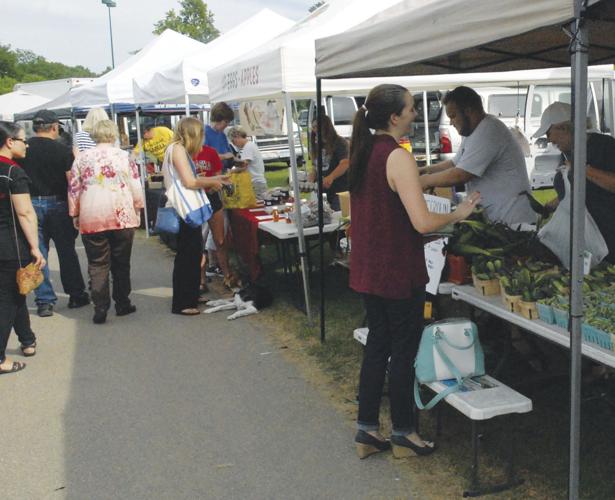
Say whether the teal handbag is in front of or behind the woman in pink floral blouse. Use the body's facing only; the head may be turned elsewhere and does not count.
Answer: behind

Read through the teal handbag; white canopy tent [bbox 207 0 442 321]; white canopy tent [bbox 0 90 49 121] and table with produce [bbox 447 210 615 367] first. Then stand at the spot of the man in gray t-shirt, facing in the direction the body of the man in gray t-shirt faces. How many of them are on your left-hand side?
2

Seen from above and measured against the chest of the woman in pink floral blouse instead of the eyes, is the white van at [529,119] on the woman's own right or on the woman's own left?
on the woman's own right

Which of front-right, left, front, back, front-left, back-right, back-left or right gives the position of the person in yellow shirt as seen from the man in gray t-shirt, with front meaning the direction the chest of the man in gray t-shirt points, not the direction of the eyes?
front-right

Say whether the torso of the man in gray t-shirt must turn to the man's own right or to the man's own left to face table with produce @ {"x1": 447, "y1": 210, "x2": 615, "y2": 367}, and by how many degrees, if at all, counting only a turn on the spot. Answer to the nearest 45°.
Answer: approximately 90° to the man's own left

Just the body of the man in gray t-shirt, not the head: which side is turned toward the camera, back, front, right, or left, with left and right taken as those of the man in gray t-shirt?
left

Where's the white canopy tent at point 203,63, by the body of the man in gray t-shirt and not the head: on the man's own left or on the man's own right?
on the man's own right

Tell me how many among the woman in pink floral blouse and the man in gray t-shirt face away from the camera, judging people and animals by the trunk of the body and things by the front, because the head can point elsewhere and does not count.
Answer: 1

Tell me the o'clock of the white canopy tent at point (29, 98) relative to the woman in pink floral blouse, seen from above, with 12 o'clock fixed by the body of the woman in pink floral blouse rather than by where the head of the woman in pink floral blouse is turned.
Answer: The white canopy tent is roughly at 12 o'clock from the woman in pink floral blouse.

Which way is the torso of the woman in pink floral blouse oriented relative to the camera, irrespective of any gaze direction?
away from the camera

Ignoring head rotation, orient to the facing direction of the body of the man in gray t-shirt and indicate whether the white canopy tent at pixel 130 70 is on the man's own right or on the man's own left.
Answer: on the man's own right

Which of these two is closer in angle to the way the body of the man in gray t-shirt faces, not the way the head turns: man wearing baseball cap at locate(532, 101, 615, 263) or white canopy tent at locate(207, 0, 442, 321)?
the white canopy tent
